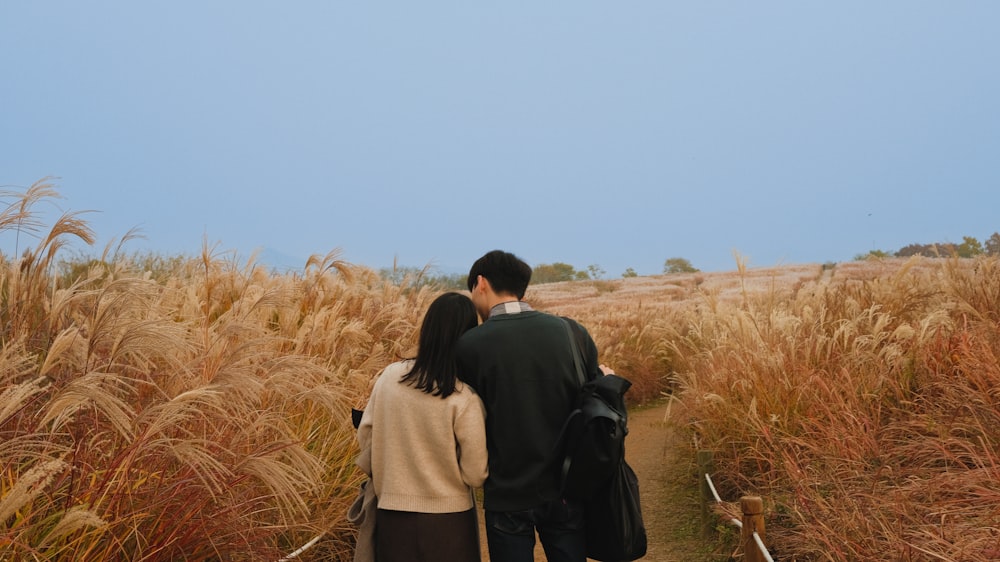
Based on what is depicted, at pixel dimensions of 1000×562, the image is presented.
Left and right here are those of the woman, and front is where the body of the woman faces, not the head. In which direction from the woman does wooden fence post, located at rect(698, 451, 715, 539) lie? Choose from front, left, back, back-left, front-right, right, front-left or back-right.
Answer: front-right

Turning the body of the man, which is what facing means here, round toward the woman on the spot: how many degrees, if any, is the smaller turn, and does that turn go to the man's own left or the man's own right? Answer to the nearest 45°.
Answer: approximately 90° to the man's own left

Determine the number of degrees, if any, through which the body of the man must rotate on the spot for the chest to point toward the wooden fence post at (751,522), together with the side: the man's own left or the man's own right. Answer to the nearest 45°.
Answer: approximately 45° to the man's own right

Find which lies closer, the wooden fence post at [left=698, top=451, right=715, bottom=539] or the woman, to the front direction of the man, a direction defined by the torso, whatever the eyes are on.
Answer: the wooden fence post

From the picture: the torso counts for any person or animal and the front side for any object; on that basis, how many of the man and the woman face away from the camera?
2

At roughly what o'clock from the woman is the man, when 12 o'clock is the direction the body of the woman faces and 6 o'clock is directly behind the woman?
The man is roughly at 3 o'clock from the woman.

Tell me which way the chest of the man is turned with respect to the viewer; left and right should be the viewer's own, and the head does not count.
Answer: facing away from the viewer

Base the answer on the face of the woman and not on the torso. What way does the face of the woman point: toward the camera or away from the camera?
away from the camera

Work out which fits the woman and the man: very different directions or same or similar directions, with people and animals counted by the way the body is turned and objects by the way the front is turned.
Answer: same or similar directions

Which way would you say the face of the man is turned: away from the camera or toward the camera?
away from the camera

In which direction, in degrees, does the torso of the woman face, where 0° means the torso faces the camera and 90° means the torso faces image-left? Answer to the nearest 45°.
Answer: approximately 180°
